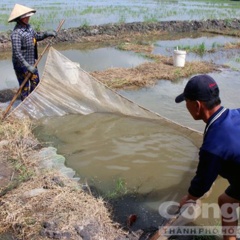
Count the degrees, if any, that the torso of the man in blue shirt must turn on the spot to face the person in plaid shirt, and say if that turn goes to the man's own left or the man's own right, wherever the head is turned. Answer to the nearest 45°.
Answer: approximately 45° to the man's own right

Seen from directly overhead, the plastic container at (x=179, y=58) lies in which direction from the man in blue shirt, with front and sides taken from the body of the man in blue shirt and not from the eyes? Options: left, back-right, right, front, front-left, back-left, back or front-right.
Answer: right

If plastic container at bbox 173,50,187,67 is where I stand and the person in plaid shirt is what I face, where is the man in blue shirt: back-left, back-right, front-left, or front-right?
front-left

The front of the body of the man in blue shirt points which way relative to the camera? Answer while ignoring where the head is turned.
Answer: to the viewer's left

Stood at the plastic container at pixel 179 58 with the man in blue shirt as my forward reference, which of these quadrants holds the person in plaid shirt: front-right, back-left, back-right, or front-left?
front-right

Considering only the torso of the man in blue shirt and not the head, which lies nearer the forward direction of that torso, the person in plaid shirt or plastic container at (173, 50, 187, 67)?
the person in plaid shirt
